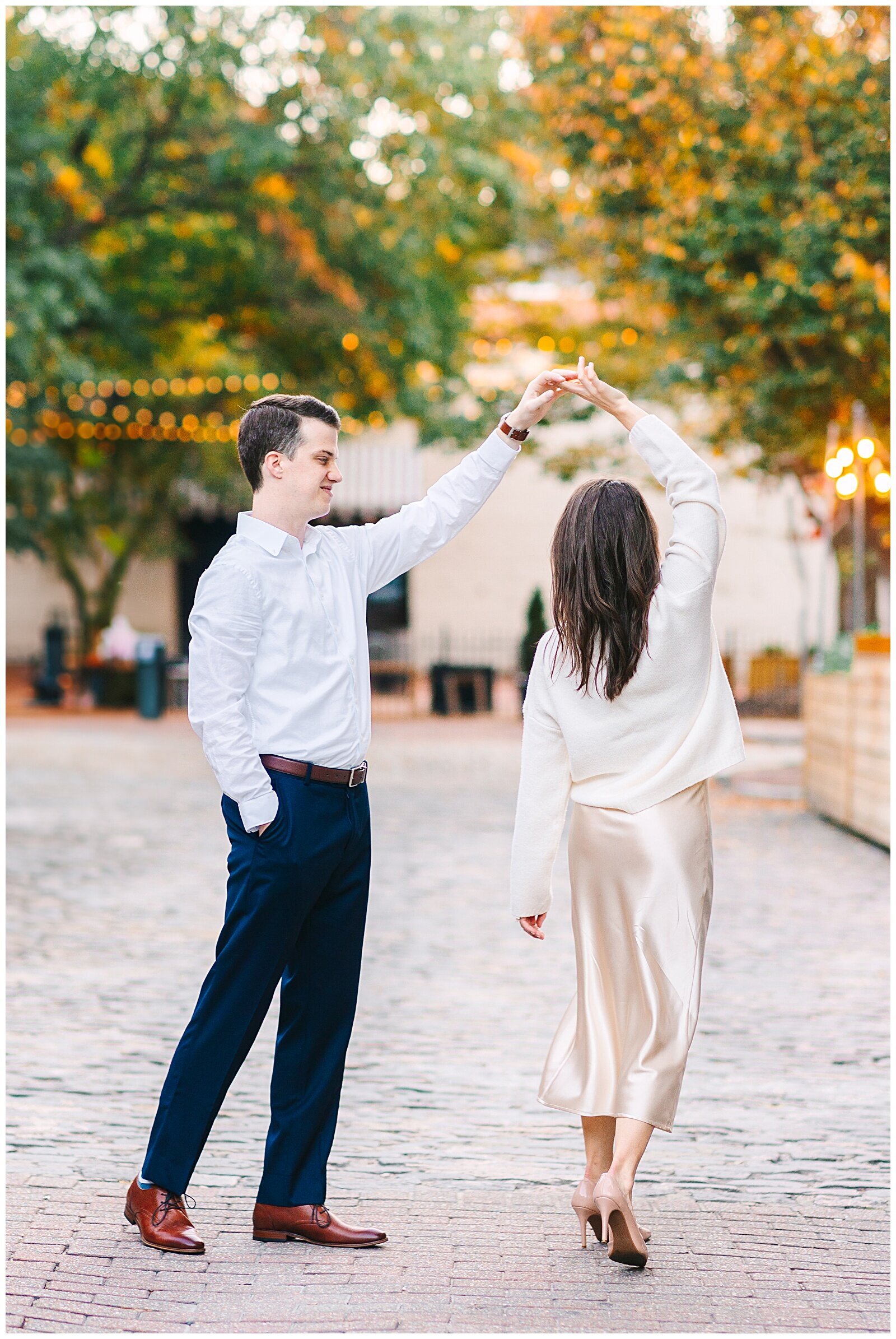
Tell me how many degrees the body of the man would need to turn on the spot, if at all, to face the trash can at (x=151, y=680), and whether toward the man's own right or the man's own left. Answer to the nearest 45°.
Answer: approximately 135° to the man's own left

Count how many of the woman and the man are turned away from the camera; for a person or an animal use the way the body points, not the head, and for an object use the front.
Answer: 1

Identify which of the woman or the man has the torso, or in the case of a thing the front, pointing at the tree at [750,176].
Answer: the woman

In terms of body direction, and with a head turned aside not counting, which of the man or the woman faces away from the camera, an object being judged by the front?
the woman

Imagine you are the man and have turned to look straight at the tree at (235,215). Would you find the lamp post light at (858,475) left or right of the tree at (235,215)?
right

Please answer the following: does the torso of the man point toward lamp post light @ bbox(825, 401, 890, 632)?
no

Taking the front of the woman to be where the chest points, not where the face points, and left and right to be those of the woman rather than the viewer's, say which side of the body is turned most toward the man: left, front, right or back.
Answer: left

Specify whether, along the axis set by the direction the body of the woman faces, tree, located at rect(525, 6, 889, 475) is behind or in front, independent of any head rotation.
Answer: in front

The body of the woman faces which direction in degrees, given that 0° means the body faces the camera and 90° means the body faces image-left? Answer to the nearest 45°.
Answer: approximately 180°

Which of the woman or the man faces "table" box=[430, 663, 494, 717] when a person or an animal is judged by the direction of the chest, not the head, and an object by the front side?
the woman

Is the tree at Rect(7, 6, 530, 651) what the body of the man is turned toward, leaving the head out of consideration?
no

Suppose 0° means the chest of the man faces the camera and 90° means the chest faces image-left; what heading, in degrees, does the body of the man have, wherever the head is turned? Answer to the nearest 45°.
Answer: approximately 315°

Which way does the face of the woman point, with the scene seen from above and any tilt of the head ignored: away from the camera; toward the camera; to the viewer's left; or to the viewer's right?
away from the camera
